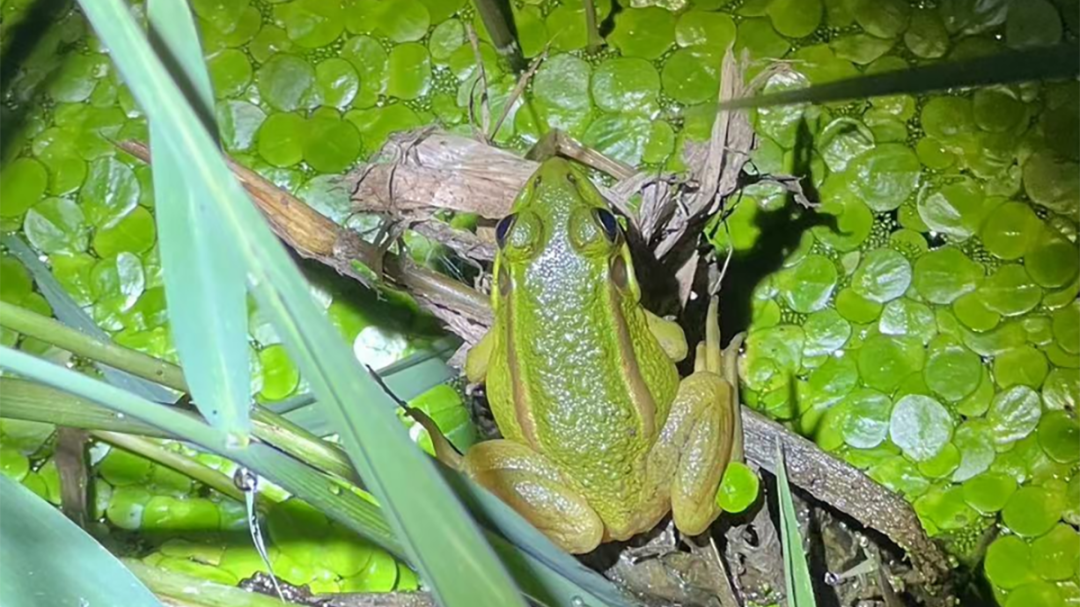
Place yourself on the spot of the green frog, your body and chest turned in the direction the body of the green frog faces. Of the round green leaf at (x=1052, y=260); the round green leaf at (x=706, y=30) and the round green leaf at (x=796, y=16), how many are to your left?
0

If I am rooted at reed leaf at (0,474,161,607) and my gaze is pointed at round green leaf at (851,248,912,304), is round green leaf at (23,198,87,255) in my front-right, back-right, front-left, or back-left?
front-left

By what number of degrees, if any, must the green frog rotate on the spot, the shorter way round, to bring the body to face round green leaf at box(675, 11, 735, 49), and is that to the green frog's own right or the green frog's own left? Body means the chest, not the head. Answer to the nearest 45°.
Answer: approximately 45° to the green frog's own right

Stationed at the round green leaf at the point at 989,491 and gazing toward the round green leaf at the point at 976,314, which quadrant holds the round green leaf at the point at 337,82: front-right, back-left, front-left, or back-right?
front-left

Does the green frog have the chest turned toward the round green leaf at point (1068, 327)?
no

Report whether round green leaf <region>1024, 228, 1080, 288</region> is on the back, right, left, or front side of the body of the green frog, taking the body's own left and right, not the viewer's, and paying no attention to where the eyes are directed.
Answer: right

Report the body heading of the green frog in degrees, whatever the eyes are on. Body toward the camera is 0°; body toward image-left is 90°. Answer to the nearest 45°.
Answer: approximately 180°

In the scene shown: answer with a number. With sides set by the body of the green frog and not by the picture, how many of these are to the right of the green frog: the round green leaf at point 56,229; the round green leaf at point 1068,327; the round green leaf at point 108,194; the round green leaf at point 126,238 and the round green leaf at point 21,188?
1

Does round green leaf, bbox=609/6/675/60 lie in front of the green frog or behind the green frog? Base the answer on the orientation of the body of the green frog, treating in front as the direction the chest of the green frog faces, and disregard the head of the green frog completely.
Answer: in front
